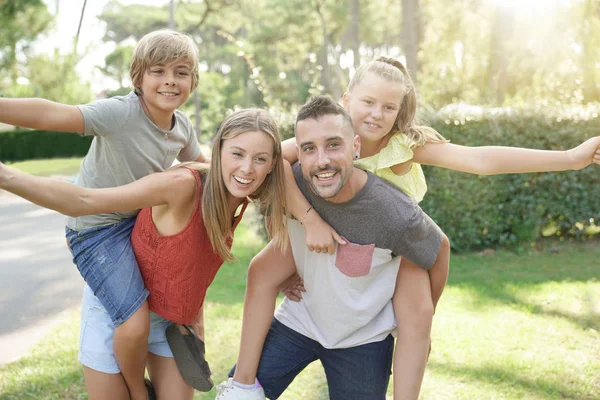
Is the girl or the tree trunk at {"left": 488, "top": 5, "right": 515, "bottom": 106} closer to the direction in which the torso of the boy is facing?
the girl

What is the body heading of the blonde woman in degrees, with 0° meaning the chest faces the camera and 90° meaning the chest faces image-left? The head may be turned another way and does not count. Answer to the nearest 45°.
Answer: approximately 315°

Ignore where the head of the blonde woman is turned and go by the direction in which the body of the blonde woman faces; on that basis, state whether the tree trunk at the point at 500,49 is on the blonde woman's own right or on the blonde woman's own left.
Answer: on the blonde woman's own left

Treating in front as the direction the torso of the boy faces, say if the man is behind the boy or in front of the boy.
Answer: in front

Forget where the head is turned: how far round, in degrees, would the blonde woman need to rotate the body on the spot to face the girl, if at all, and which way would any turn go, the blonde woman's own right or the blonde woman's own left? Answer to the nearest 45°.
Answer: approximately 45° to the blonde woman's own left

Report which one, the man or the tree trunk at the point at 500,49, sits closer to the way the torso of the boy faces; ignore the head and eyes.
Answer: the man

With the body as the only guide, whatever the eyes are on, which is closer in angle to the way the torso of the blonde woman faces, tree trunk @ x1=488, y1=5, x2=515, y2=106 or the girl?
the girl

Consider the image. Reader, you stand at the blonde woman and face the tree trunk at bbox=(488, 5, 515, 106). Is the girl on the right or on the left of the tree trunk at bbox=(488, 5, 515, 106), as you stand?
right

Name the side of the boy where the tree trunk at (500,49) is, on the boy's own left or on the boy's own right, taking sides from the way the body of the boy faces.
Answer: on the boy's own left

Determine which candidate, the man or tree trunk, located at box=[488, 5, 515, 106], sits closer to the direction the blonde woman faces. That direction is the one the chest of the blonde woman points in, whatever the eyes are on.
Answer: the man
